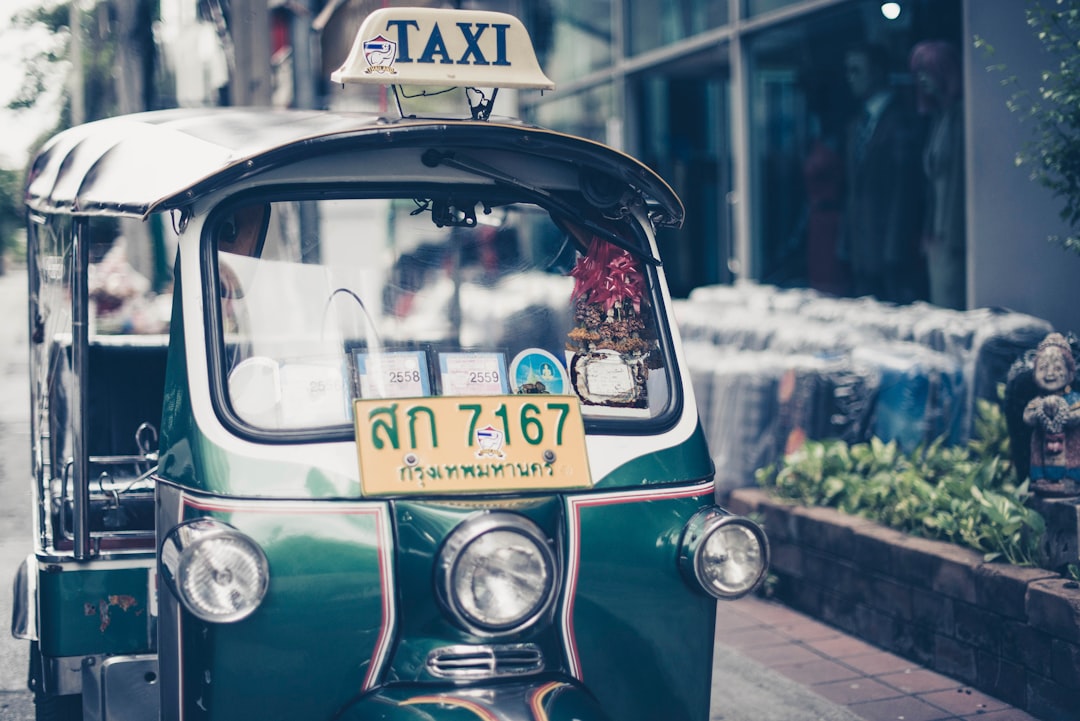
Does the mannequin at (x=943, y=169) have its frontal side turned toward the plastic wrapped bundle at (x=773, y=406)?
yes

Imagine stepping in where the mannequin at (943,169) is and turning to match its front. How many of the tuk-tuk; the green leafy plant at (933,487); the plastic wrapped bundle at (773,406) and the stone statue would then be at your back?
0

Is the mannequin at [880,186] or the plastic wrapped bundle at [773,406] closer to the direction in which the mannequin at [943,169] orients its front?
the plastic wrapped bundle

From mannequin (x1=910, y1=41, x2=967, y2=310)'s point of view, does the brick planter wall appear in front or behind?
in front

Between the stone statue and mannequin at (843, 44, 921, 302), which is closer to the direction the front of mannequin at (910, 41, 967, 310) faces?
the stone statue

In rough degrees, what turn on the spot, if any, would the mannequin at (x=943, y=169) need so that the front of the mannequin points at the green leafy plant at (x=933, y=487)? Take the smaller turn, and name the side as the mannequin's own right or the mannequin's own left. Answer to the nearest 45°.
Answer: approximately 45° to the mannequin's own left

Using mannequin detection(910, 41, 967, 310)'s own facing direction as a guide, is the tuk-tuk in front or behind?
in front

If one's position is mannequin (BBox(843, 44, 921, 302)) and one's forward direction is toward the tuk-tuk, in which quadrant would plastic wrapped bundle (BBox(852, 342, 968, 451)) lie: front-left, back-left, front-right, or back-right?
front-left

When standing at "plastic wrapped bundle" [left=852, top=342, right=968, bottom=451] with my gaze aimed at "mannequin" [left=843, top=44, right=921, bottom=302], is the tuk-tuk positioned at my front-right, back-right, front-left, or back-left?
back-left

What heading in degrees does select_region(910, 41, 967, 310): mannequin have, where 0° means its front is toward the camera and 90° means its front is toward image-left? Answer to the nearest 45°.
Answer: approximately 45°

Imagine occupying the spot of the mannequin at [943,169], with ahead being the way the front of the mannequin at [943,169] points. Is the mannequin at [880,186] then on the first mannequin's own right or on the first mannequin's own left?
on the first mannequin's own right

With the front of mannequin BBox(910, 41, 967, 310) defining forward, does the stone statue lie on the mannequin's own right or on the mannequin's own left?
on the mannequin's own left
